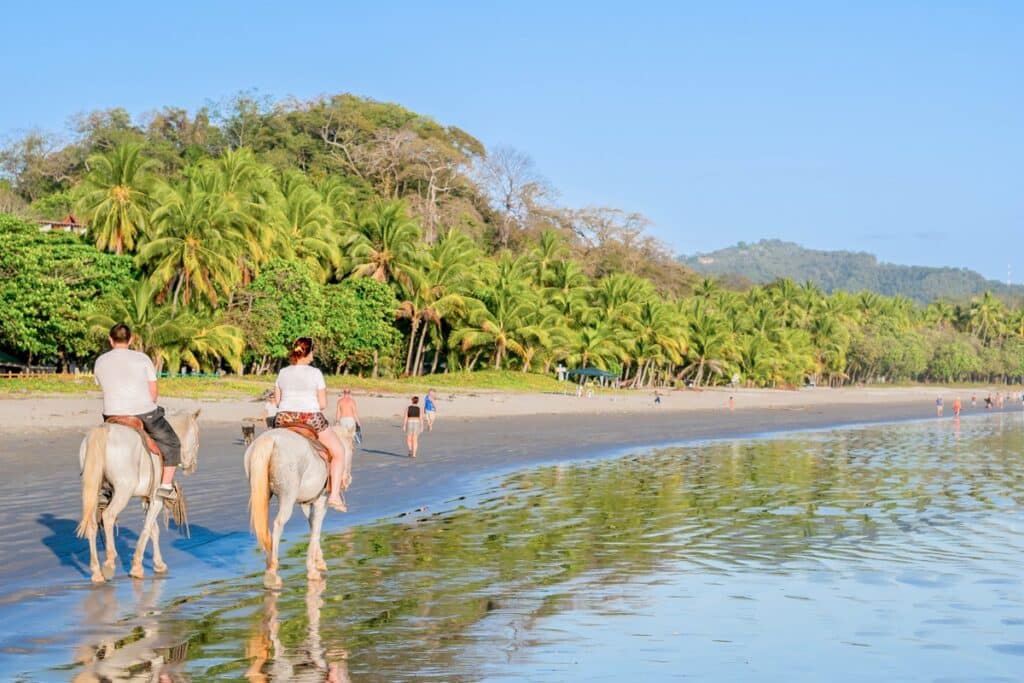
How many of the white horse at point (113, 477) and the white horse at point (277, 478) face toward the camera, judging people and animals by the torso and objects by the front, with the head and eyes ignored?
0

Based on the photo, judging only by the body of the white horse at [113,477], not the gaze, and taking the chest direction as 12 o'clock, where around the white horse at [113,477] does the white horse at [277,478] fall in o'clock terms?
the white horse at [277,478] is roughly at 2 o'clock from the white horse at [113,477].

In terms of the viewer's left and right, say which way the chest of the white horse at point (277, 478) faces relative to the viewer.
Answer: facing away from the viewer and to the right of the viewer

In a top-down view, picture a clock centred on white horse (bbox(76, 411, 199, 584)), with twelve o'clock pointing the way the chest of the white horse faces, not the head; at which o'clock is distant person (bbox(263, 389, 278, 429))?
The distant person is roughly at 11 o'clock from the white horse.

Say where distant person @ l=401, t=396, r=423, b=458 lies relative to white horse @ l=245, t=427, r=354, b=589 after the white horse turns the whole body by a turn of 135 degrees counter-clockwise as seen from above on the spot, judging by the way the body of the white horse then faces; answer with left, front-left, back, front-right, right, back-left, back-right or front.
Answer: right

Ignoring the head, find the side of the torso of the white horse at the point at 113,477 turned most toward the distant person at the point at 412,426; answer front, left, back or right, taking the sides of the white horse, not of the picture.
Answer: front

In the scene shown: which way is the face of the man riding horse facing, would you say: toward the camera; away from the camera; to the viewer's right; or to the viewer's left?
away from the camera

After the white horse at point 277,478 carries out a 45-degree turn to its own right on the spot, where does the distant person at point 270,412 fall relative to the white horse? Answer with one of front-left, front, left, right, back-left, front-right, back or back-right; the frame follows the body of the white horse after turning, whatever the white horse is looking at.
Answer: left

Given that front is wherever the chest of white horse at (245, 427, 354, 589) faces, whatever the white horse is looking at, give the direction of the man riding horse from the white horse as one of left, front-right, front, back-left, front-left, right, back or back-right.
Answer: back-left

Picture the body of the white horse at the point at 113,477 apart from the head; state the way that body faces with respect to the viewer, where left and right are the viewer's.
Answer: facing away from the viewer and to the right of the viewer

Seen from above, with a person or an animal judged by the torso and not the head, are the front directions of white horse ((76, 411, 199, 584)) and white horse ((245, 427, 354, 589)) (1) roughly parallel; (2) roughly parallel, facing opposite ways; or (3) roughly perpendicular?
roughly parallel
